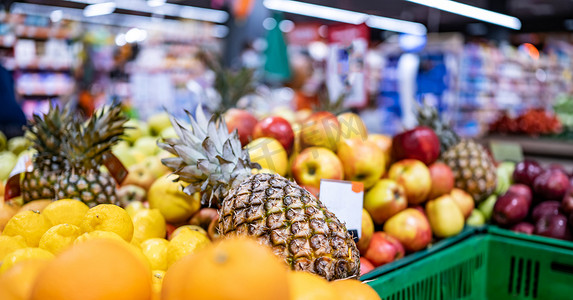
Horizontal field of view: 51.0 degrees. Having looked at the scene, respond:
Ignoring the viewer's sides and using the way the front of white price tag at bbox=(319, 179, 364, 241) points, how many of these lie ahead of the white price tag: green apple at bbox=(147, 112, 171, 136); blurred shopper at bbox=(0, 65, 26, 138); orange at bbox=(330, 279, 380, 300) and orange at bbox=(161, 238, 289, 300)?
2

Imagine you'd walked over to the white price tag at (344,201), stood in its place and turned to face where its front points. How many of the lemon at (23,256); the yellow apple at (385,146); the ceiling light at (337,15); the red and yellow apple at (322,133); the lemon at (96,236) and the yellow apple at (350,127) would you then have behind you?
4

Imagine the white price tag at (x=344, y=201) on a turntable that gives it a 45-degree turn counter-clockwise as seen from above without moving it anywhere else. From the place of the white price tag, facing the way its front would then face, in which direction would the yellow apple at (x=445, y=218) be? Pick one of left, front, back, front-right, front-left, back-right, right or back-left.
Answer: left

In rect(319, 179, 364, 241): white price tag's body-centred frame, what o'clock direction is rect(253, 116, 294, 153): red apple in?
The red apple is roughly at 5 o'clock from the white price tag.

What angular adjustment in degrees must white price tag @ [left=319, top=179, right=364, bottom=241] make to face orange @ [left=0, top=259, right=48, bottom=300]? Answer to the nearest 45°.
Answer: approximately 45° to its right

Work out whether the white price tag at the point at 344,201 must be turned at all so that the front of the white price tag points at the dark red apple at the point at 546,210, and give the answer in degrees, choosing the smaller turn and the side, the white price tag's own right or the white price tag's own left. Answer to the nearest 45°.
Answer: approximately 135° to the white price tag's own left

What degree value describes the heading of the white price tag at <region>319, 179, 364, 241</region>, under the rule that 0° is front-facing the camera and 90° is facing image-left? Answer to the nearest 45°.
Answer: approximately 0°

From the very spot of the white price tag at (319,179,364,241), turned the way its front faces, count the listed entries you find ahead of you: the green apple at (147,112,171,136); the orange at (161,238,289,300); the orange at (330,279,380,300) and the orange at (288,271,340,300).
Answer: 3

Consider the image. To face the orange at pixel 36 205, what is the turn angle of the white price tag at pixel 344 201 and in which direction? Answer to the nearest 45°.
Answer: approximately 90° to its right

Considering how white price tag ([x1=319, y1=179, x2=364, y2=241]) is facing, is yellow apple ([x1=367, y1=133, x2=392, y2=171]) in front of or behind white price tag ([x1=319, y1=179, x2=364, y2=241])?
behind

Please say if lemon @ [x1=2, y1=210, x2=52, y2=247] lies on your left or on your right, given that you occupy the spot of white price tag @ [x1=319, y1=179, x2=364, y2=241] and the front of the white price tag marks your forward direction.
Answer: on your right

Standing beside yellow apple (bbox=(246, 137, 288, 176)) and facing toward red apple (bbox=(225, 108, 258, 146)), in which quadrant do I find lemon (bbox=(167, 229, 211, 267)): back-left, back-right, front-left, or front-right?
back-left

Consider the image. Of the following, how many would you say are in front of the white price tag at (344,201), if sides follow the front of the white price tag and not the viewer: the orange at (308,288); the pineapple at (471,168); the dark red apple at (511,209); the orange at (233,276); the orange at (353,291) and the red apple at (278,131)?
3

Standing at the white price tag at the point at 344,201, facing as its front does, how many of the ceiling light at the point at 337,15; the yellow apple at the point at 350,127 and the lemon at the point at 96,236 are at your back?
2
